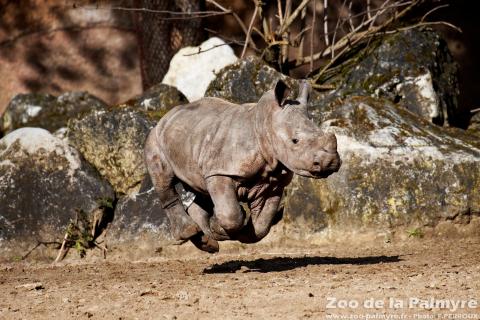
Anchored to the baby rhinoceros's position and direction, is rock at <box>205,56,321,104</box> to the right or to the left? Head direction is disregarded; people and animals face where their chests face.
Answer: on its left

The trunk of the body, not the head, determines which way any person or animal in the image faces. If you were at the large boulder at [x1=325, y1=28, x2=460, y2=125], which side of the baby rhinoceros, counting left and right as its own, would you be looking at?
left

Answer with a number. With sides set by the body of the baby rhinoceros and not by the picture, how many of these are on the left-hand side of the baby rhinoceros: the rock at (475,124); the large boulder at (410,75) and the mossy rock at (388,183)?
3

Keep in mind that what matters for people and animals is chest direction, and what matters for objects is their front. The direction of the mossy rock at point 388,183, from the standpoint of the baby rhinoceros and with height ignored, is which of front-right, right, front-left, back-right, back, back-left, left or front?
left

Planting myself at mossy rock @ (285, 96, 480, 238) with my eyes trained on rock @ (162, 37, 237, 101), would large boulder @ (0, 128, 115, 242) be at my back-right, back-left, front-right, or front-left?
front-left

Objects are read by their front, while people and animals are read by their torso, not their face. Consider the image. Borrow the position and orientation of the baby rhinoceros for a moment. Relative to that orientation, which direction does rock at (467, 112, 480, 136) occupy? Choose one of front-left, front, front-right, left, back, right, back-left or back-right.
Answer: left

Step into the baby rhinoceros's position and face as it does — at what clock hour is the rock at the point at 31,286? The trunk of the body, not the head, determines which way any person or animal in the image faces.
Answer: The rock is roughly at 5 o'clock from the baby rhinoceros.

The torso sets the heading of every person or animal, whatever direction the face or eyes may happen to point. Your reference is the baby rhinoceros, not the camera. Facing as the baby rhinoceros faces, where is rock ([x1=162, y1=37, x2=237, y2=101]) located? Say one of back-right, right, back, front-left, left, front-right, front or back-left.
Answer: back-left

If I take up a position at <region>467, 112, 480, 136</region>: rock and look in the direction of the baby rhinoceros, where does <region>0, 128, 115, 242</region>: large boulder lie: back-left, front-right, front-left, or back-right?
front-right

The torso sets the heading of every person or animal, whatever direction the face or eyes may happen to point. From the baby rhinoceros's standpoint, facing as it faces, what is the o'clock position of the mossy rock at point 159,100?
The mossy rock is roughly at 7 o'clock from the baby rhinoceros.

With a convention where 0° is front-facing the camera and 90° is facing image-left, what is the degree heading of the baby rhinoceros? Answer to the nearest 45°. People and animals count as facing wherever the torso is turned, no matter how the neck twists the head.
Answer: approximately 315°

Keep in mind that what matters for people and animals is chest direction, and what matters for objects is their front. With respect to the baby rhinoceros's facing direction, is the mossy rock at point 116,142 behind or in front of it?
behind
